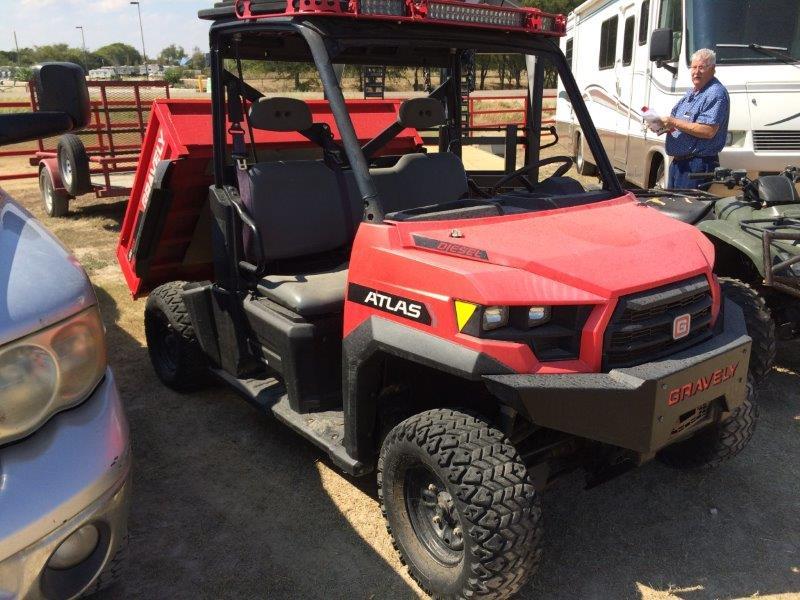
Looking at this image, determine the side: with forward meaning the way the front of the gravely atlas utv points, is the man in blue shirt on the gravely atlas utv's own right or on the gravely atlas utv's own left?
on the gravely atlas utv's own left

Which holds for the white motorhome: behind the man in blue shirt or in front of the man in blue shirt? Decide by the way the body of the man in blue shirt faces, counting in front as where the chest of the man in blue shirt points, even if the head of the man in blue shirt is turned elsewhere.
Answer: behind

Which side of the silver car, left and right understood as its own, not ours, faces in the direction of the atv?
left

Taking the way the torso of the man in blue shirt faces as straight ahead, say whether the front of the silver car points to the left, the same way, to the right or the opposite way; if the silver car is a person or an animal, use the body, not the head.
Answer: to the left

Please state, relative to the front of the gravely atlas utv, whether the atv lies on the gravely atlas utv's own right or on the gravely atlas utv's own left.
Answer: on the gravely atlas utv's own left

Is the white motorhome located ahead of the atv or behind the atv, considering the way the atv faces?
behind

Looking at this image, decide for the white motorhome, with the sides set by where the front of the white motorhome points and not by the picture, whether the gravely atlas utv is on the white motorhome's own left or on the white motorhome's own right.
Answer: on the white motorhome's own right

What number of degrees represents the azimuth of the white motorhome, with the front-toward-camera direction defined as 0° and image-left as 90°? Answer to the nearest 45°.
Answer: approximately 315°
